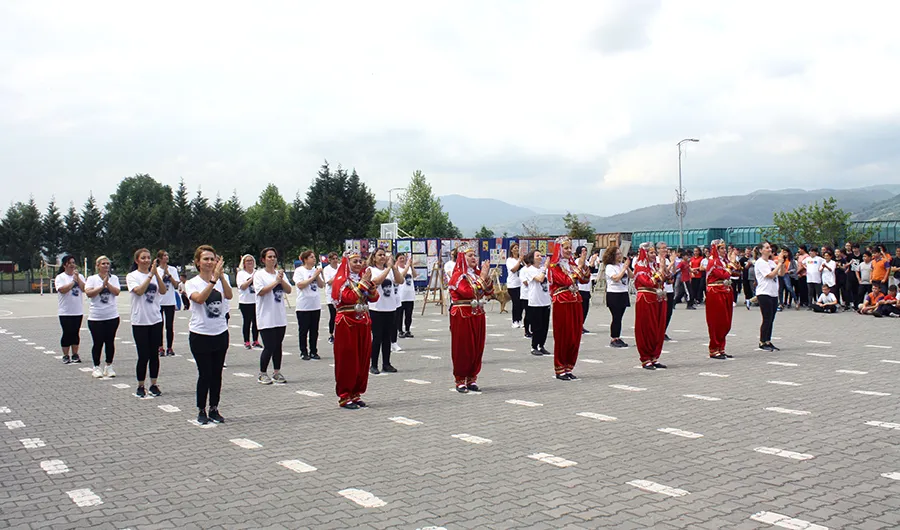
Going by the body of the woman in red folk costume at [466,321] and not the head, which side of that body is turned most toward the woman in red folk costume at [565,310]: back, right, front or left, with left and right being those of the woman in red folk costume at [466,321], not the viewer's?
left

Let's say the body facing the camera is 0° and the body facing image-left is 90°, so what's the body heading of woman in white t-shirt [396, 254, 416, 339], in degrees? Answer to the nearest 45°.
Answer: approximately 315°

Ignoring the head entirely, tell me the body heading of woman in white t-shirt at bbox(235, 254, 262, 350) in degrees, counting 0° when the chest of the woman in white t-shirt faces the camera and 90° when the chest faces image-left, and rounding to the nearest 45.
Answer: approximately 315°

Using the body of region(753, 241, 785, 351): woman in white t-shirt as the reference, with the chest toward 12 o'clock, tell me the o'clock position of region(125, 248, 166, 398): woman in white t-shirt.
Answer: region(125, 248, 166, 398): woman in white t-shirt is roughly at 3 o'clock from region(753, 241, 785, 351): woman in white t-shirt.

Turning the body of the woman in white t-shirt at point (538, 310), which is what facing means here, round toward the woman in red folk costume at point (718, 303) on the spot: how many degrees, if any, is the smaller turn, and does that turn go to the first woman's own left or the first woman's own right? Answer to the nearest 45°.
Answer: approximately 45° to the first woman's own left

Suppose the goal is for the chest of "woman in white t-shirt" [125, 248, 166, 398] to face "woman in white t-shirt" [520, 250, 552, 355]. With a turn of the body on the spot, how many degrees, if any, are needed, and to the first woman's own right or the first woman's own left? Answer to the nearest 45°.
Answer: approximately 45° to the first woman's own left

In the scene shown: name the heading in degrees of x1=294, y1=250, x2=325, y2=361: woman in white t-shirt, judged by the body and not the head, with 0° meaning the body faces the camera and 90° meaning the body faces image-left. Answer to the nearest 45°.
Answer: approximately 315°
